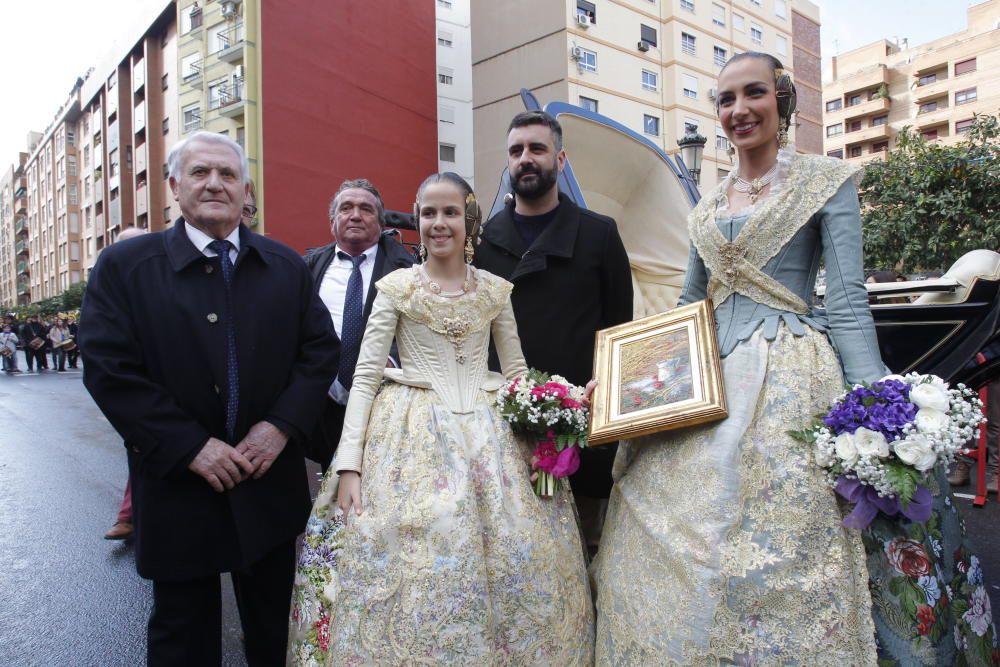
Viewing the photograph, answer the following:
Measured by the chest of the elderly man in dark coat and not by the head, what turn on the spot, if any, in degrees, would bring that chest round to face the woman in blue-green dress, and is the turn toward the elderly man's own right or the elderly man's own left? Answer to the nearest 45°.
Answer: approximately 45° to the elderly man's own left

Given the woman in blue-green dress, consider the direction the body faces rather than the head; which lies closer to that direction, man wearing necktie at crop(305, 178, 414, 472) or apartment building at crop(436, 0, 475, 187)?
the man wearing necktie

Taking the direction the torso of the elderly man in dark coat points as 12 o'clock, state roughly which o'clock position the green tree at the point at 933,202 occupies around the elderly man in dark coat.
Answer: The green tree is roughly at 8 o'clock from the elderly man in dark coat.

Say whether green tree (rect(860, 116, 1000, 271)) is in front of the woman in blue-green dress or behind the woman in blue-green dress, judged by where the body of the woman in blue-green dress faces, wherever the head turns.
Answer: behind

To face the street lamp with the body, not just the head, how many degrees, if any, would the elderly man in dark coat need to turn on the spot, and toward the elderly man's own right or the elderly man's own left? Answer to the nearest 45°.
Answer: approximately 135° to the elderly man's own left

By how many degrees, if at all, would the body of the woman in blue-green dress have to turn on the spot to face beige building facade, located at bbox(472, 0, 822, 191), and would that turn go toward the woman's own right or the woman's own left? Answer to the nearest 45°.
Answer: approximately 135° to the woman's own right

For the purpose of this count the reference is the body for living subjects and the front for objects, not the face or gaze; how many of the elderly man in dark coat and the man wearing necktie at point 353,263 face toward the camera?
2

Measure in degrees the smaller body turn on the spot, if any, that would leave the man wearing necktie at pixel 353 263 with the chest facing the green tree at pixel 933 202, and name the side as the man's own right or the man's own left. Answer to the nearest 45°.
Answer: approximately 135° to the man's own left

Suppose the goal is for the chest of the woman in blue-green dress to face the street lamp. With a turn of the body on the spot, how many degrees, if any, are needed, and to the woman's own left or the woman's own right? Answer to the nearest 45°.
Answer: approximately 135° to the woman's own right
